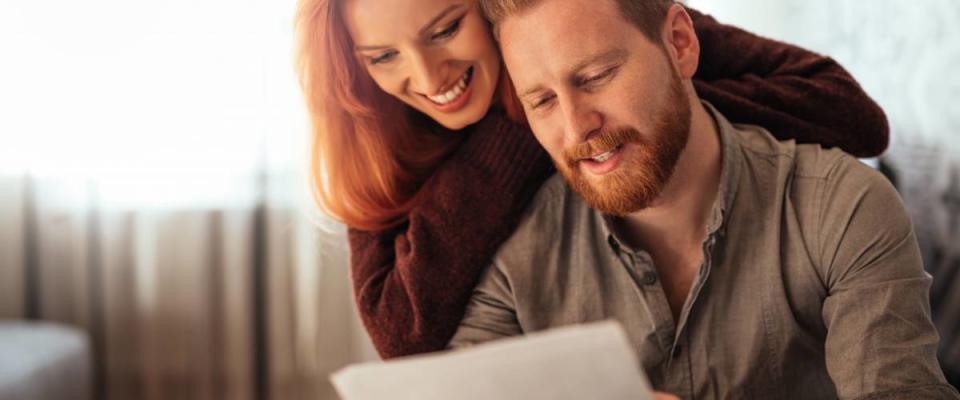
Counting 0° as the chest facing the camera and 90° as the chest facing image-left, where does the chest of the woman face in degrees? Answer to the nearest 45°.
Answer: approximately 315°

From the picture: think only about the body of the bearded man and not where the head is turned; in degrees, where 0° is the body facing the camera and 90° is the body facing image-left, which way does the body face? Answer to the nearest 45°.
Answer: approximately 45°
